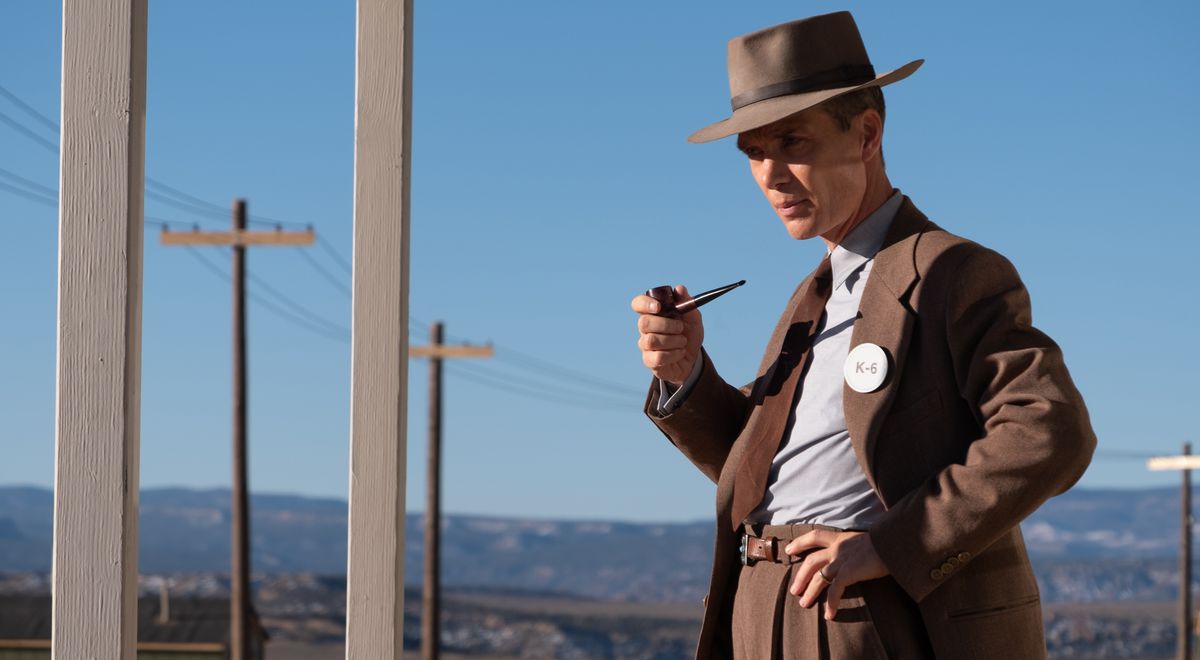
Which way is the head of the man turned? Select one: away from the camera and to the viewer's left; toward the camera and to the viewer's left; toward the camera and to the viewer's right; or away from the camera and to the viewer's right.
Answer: toward the camera and to the viewer's left

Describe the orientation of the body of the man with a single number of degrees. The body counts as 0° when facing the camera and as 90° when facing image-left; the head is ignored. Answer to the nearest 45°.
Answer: approximately 45°

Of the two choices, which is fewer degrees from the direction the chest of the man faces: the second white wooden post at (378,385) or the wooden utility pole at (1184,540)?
the second white wooden post

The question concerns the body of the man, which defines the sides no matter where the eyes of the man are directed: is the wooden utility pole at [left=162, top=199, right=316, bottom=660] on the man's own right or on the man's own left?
on the man's own right

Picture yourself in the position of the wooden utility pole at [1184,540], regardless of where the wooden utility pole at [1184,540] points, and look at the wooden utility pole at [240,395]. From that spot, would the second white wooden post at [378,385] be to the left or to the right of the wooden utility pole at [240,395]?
left

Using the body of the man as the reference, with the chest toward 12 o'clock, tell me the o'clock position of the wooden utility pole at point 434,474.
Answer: The wooden utility pole is roughly at 4 o'clock from the man.

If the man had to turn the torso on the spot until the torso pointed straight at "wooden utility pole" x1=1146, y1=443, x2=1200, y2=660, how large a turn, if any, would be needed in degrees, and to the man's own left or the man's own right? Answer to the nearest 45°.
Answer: approximately 135° to the man's own right

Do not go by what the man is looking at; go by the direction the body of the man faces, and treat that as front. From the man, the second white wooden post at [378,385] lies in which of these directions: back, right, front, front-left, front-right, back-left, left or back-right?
front-right

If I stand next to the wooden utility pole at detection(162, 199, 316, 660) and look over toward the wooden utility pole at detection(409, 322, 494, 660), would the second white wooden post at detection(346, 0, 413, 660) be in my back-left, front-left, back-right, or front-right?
back-right

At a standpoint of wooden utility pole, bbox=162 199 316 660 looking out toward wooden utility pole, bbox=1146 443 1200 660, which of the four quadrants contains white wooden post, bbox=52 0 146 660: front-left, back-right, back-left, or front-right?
back-right
